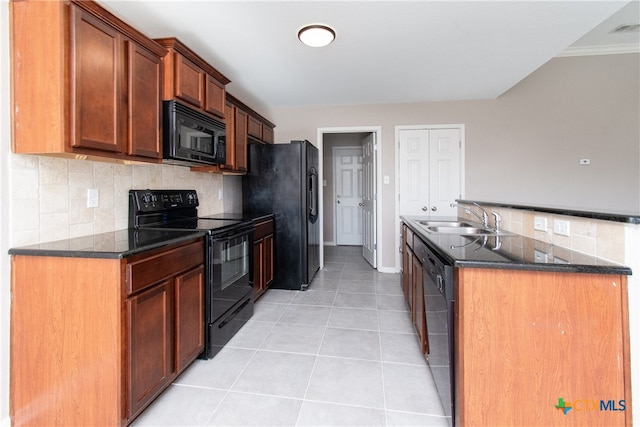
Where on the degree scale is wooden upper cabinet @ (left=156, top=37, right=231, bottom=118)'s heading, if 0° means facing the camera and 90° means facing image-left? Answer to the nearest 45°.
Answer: approximately 315°

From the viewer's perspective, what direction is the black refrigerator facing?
to the viewer's right

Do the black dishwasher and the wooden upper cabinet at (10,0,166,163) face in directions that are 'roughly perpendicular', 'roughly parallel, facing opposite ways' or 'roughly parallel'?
roughly parallel, facing opposite ways

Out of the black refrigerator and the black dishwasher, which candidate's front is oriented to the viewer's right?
the black refrigerator

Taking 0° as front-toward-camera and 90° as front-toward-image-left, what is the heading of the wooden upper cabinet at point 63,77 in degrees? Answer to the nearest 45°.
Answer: approximately 315°

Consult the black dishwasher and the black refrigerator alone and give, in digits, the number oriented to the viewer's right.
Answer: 1

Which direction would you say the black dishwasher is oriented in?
to the viewer's left

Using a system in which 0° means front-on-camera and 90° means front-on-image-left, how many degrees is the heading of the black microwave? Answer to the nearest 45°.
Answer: approximately 315°

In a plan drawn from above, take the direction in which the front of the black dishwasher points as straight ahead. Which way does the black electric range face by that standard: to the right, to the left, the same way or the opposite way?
the opposite way

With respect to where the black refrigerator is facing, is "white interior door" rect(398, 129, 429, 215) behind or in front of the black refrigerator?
in front

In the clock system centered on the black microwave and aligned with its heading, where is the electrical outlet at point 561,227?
The electrical outlet is roughly at 12 o'clock from the black microwave.

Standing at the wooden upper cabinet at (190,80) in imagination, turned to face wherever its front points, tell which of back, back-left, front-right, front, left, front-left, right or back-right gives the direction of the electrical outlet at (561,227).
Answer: front

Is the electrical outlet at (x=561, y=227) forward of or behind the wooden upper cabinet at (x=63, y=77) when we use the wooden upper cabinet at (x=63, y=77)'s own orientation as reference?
forward
